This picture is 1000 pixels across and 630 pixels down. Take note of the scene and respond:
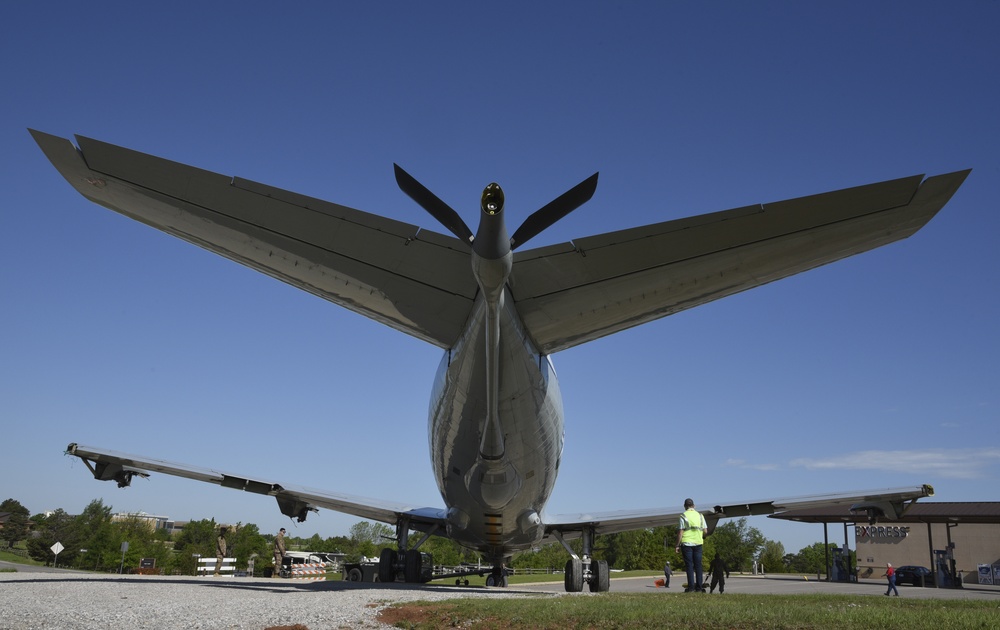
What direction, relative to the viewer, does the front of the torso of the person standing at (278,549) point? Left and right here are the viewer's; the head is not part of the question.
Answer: facing to the right of the viewer

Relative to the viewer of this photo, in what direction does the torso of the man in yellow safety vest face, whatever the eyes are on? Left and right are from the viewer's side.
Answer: facing away from the viewer

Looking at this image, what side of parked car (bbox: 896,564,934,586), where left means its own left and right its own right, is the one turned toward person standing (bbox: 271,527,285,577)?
back

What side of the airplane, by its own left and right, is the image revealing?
back

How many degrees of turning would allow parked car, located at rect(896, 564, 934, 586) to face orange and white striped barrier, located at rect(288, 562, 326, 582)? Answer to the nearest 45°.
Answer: approximately 180°

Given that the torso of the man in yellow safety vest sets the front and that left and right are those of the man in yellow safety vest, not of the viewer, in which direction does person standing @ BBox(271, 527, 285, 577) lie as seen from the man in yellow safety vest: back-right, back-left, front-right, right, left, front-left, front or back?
front-left
